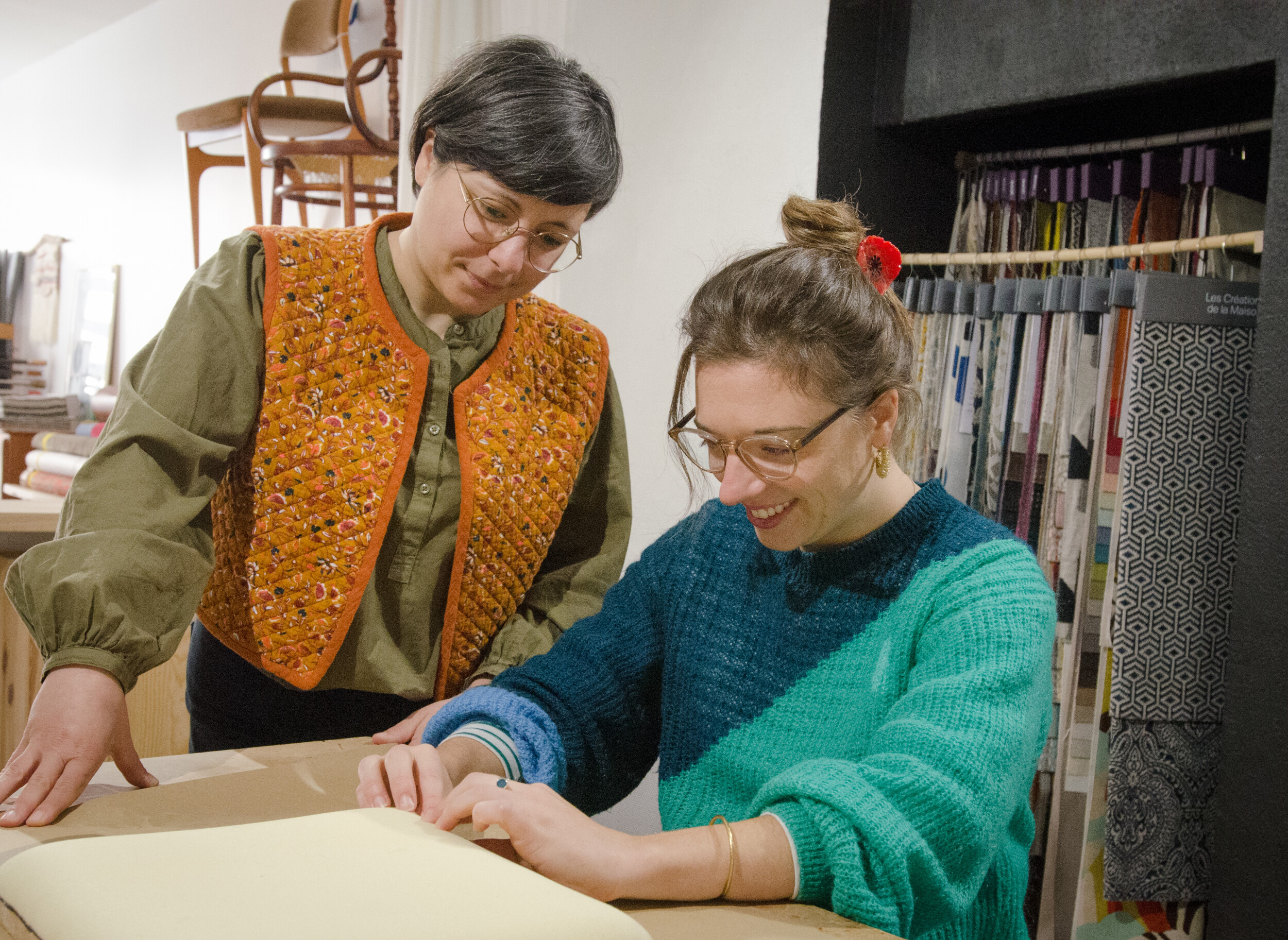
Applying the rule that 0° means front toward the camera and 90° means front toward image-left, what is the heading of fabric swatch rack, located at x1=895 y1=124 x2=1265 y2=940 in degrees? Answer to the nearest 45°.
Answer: approximately 45°

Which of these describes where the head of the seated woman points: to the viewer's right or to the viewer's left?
to the viewer's left

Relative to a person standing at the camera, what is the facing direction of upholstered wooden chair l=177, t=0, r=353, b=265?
facing the viewer and to the left of the viewer

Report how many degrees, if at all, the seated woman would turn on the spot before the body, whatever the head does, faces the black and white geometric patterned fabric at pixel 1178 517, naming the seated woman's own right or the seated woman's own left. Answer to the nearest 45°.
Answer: approximately 180°

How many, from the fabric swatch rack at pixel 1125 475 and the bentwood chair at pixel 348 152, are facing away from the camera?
0

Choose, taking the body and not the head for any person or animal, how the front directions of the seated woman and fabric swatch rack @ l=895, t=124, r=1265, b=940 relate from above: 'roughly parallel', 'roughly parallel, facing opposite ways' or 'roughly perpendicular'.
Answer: roughly parallel

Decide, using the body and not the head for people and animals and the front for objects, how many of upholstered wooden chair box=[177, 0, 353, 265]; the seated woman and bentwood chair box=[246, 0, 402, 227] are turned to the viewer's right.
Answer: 0

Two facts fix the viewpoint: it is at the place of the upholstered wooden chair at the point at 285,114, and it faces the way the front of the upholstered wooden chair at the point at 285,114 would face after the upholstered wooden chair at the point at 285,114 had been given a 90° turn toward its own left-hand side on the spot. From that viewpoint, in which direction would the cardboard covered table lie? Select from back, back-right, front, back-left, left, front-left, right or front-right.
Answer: front-right

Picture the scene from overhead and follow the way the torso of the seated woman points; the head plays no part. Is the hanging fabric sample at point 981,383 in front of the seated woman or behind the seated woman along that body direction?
behind

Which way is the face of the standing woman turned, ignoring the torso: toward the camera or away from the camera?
toward the camera

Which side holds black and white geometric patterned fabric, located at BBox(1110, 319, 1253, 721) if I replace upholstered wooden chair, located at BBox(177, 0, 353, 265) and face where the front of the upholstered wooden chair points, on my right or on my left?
on my left

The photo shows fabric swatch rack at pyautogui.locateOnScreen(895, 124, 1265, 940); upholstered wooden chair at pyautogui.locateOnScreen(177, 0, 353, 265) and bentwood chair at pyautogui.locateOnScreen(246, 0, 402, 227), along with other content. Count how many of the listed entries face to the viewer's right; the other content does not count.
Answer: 0

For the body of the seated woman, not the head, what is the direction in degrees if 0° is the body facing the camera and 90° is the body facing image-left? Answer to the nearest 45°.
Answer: approximately 45°

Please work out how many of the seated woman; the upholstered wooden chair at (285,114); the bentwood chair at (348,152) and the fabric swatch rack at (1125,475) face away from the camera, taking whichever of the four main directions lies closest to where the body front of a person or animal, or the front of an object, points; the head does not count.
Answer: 0
